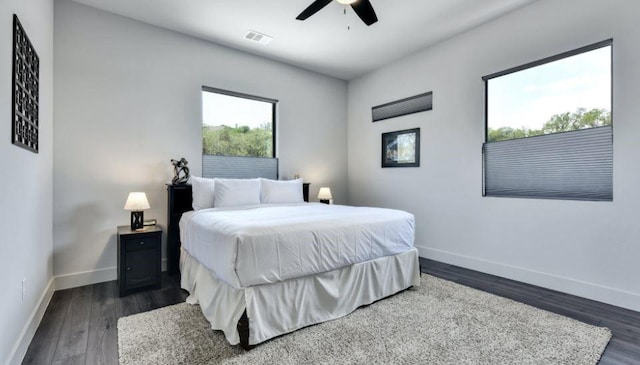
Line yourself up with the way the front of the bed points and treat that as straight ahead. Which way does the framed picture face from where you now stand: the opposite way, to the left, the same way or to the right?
to the right

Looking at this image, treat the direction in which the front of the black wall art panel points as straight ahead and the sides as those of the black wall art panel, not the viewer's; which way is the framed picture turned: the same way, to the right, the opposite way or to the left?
the opposite way

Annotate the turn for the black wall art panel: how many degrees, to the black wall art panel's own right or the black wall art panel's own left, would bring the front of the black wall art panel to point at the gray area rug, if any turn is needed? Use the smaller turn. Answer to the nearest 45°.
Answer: approximately 45° to the black wall art panel's own right

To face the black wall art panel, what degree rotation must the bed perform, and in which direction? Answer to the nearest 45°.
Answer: approximately 135° to its right

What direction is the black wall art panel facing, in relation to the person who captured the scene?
facing to the right of the viewer

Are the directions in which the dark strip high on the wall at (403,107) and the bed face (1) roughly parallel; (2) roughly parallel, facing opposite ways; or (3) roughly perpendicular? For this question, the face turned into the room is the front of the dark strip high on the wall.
roughly perpendicular
